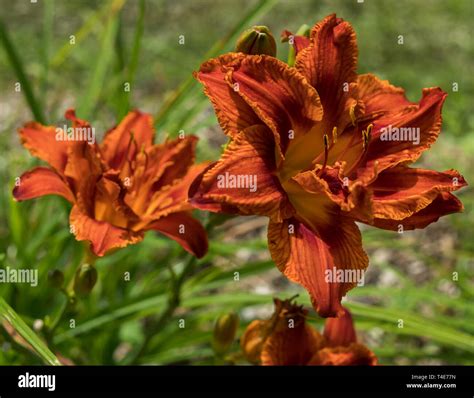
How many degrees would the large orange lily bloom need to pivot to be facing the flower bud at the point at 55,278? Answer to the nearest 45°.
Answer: approximately 135° to its right

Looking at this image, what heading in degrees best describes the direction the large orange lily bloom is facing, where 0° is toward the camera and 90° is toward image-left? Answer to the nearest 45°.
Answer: approximately 0°

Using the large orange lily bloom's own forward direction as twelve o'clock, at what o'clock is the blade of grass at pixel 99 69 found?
The blade of grass is roughly at 5 o'clock from the large orange lily bloom.

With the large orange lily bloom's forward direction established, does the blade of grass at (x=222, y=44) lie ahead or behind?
behind
